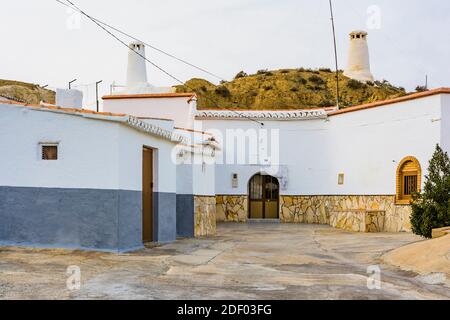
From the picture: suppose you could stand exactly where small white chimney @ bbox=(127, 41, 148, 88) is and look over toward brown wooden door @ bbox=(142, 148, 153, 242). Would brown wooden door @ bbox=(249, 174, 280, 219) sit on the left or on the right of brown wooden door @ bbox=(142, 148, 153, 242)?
left

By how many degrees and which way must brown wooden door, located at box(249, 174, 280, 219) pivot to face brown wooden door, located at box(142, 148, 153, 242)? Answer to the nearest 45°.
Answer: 0° — it already faces it

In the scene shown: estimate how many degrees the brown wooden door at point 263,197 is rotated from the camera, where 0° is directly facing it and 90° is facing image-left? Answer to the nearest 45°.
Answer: approximately 0°
